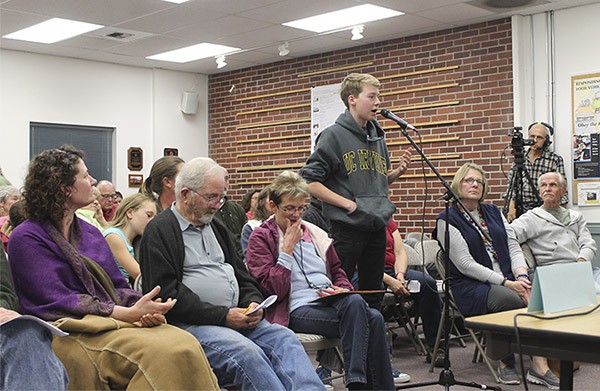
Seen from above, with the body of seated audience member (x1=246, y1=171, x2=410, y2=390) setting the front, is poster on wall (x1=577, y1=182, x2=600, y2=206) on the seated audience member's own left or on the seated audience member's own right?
on the seated audience member's own left

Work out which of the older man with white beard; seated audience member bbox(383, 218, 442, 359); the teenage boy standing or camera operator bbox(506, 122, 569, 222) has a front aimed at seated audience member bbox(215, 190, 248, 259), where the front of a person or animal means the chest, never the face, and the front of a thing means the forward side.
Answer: camera operator bbox(506, 122, 569, 222)

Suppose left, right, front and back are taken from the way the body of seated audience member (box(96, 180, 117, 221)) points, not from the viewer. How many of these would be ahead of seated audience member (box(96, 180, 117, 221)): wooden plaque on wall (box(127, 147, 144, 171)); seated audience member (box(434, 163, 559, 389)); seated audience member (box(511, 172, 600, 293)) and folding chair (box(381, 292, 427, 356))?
3

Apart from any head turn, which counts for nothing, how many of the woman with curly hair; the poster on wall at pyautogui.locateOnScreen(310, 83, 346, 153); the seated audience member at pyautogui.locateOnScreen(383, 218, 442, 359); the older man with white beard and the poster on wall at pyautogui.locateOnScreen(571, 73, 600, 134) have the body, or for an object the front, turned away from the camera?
0

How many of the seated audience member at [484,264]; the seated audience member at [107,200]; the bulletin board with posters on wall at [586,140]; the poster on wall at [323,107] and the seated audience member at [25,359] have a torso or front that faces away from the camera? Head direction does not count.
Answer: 0

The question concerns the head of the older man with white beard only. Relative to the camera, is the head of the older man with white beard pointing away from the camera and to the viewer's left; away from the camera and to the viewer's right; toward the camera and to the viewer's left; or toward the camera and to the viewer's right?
toward the camera and to the viewer's right

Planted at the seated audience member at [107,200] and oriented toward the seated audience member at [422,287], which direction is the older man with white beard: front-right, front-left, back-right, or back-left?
front-right

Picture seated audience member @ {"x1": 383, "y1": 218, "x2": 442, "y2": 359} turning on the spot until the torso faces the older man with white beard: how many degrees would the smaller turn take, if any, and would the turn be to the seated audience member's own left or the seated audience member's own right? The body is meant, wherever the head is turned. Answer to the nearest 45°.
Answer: approximately 45° to the seated audience member's own right

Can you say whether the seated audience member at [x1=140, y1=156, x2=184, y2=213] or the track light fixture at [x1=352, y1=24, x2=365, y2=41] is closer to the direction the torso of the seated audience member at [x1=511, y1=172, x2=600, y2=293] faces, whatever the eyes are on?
the seated audience member

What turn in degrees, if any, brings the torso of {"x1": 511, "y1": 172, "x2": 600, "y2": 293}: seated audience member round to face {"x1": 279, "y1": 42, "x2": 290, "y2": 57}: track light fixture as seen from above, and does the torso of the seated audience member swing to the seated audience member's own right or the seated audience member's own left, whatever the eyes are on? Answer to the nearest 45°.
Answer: approximately 135° to the seated audience member's own right

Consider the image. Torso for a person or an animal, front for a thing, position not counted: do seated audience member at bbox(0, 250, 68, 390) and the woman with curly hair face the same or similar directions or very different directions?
same or similar directions

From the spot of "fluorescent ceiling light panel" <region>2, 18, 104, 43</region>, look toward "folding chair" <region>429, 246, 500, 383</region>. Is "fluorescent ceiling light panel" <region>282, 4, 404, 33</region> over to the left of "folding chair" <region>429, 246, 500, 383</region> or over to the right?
left

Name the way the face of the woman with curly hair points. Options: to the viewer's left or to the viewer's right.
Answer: to the viewer's right

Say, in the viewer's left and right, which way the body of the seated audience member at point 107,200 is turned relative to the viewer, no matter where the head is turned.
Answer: facing the viewer and to the right of the viewer

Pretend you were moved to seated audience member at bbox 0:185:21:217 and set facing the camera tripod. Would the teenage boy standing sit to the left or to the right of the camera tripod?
right

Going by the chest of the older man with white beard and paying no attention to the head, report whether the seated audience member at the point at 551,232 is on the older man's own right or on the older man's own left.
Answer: on the older man's own left
